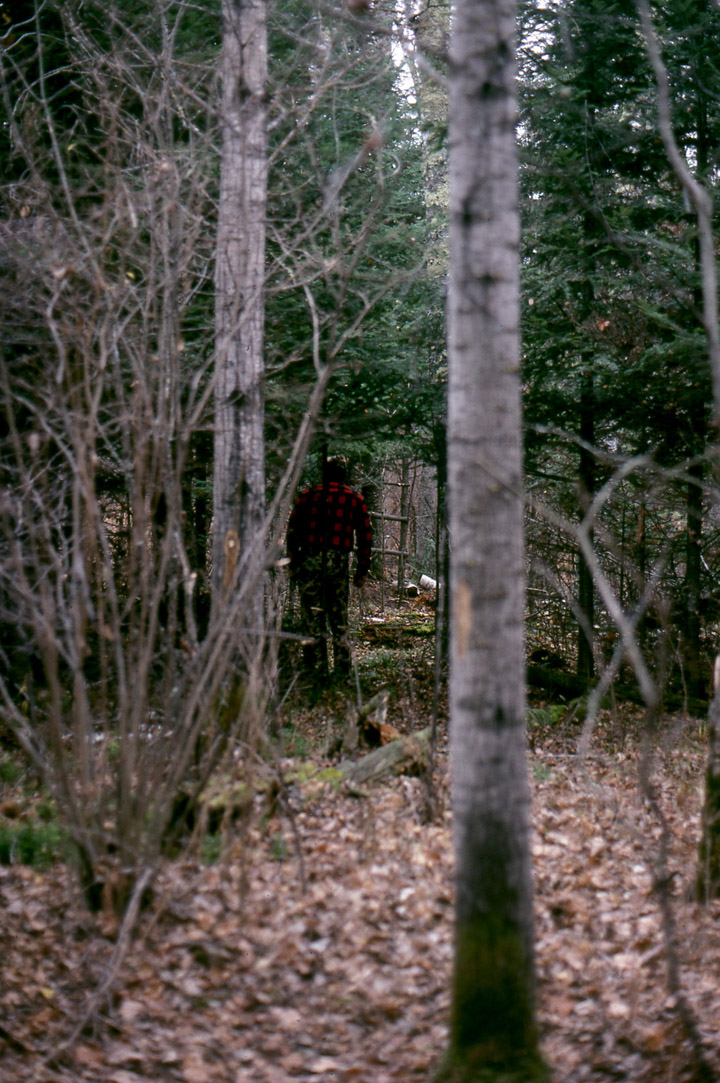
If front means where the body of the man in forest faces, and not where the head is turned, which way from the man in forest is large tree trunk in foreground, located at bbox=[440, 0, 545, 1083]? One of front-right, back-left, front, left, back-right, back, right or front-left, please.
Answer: back

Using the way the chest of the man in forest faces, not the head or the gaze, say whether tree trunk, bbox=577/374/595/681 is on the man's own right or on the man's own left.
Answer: on the man's own right

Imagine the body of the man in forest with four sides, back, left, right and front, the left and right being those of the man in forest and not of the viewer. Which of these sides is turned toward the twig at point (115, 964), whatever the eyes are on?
back

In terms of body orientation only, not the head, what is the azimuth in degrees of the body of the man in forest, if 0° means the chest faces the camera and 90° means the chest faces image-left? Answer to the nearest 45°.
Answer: approximately 180°

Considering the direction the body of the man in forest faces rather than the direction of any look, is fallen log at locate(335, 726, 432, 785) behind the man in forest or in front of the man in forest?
behind

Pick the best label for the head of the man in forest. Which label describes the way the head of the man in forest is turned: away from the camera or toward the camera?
away from the camera

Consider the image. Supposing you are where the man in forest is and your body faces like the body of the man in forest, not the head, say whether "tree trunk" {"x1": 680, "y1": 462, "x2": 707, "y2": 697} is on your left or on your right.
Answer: on your right
